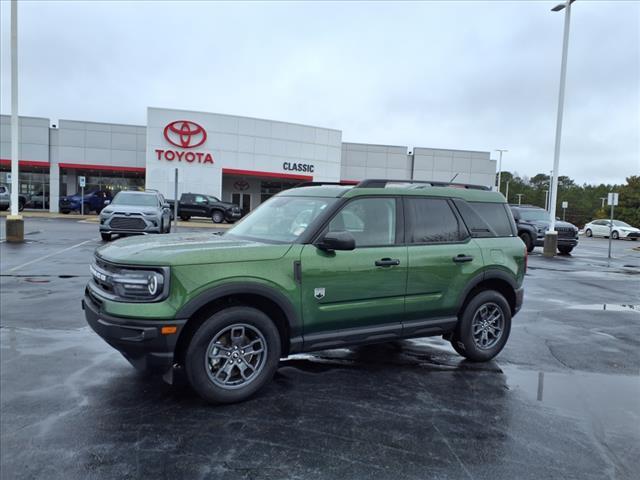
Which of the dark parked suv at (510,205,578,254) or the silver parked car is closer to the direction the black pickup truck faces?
the dark parked suv

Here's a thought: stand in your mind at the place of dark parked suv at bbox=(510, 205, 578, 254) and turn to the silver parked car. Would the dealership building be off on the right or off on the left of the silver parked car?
right

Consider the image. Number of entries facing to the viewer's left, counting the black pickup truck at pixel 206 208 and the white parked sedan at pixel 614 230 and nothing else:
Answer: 0

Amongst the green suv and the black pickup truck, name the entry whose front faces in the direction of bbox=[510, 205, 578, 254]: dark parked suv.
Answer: the black pickup truck

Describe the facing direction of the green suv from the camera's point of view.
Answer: facing the viewer and to the left of the viewer

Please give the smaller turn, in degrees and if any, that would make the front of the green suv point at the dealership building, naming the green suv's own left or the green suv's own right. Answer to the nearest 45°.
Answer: approximately 135° to the green suv's own right

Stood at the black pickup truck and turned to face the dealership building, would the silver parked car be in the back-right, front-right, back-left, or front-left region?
back-left

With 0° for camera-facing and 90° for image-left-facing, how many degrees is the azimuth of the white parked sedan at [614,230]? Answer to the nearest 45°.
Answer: approximately 315°
